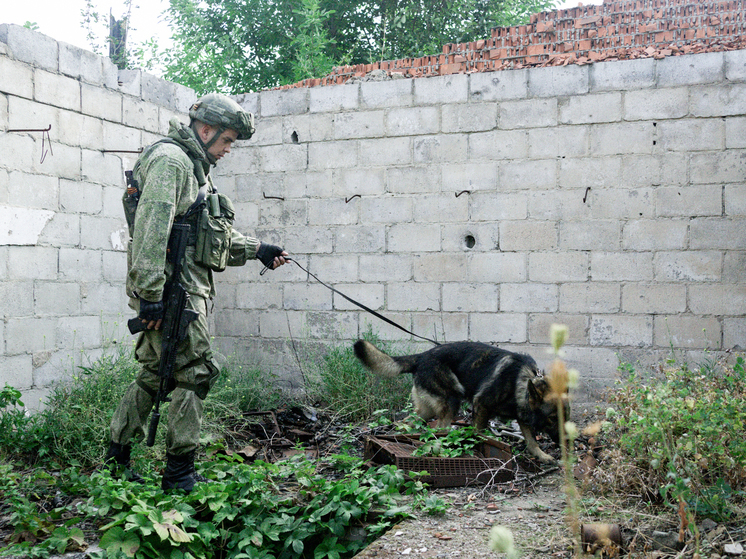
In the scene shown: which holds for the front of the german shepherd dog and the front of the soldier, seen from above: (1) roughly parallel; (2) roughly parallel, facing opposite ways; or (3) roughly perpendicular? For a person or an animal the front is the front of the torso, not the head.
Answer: roughly parallel

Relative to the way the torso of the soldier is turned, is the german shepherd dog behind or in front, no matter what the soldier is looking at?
in front

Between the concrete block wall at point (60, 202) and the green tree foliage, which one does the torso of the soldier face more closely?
the green tree foliage

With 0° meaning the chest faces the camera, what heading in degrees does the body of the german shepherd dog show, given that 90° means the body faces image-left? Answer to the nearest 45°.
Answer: approximately 270°

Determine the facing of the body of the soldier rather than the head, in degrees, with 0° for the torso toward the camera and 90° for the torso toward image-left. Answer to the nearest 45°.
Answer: approximately 270°

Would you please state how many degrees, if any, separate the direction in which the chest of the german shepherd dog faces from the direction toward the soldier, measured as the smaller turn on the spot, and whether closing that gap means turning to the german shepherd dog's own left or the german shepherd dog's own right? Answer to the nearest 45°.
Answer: approximately 135° to the german shepherd dog's own right

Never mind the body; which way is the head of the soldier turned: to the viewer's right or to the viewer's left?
to the viewer's right

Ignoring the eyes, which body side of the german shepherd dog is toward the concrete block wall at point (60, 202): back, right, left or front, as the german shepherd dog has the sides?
back

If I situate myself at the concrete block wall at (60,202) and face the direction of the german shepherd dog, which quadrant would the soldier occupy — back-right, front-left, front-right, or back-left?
front-right

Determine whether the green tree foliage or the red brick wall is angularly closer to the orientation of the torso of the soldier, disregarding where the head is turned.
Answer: the red brick wall

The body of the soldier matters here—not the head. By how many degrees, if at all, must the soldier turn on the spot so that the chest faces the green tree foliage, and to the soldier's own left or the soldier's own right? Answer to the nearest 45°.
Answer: approximately 90° to the soldier's own left

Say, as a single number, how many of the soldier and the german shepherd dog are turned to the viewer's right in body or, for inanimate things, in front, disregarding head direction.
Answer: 2
